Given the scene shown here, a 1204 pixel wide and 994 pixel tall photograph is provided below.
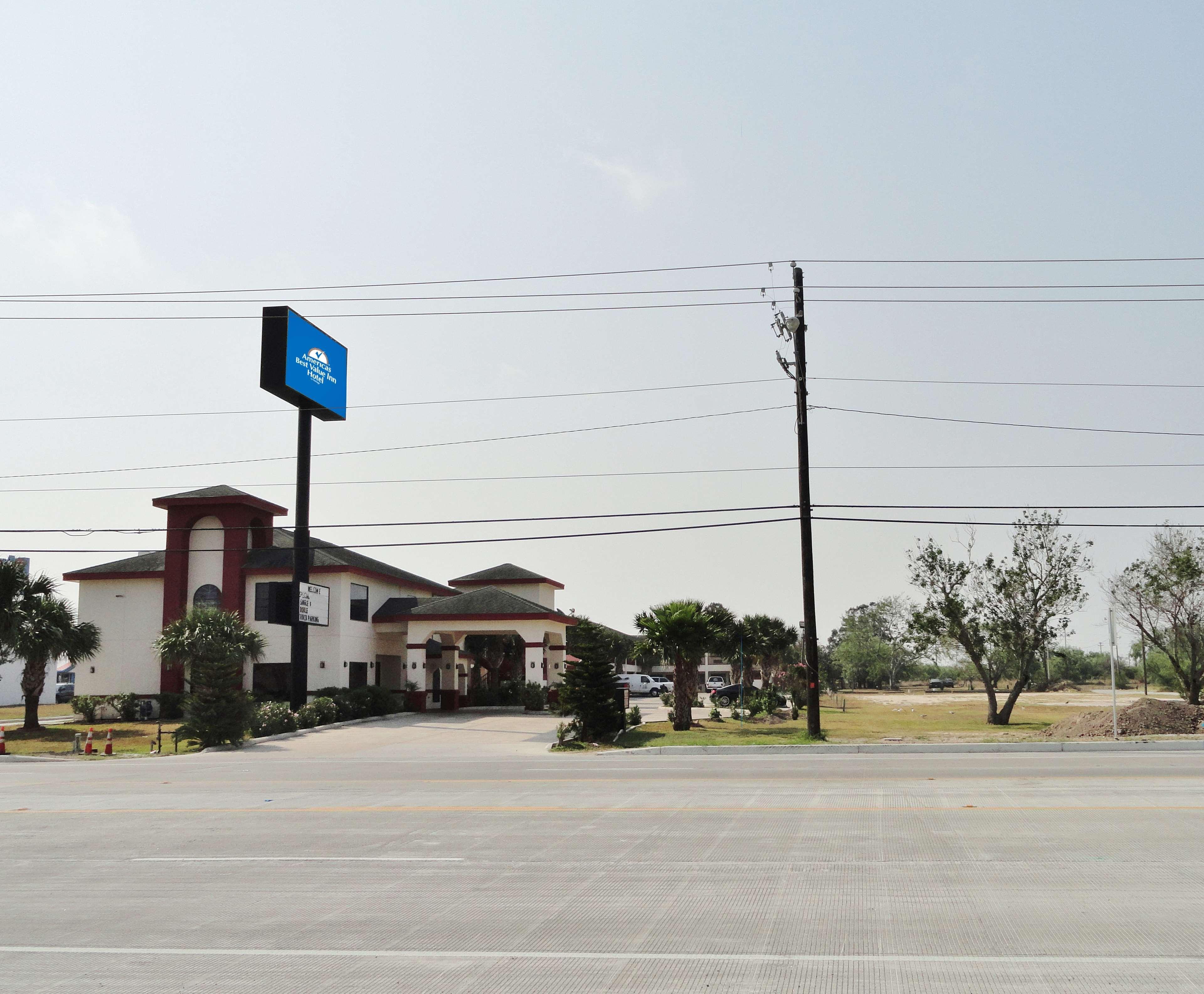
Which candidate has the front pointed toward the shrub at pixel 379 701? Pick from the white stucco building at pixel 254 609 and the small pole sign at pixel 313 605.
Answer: the white stucco building

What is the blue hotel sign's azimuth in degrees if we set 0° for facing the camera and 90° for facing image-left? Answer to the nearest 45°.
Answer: approximately 315°

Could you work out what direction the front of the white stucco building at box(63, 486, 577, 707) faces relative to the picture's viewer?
facing the viewer and to the right of the viewer

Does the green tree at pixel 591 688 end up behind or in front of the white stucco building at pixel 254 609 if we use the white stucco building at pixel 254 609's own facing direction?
in front

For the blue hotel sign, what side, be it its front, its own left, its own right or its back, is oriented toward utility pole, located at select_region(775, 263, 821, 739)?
front

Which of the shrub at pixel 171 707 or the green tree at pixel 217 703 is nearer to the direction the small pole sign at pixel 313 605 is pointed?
the green tree

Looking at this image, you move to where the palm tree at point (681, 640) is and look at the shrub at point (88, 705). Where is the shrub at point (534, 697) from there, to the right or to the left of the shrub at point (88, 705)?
right

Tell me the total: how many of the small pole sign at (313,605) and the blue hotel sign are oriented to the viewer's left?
0

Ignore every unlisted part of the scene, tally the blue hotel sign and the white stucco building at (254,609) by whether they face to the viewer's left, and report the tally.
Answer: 0
